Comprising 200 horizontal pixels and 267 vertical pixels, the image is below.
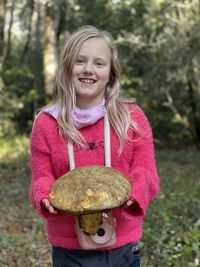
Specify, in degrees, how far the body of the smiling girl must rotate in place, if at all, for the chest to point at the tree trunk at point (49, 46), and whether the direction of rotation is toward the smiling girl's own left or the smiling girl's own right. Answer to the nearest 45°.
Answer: approximately 180°

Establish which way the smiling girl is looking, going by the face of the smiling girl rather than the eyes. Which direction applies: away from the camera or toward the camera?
toward the camera

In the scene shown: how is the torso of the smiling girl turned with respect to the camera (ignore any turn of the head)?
toward the camera
